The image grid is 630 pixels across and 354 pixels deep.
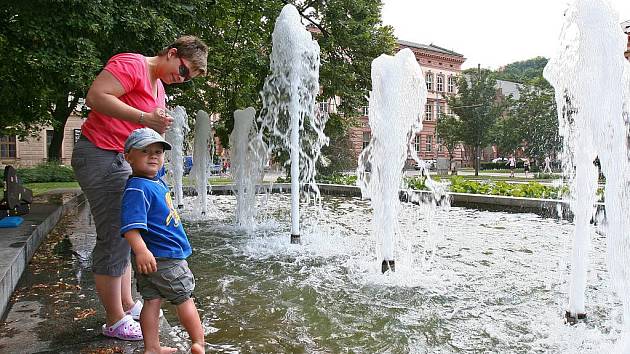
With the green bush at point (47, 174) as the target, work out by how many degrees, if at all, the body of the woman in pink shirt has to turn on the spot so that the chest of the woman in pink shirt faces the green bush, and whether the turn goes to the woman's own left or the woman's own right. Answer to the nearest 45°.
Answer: approximately 90° to the woman's own left

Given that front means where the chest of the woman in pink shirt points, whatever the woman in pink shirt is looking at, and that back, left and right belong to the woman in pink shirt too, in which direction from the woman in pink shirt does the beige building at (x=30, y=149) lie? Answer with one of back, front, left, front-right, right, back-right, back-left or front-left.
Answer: left

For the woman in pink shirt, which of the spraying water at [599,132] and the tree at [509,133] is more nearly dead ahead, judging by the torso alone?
the spraying water

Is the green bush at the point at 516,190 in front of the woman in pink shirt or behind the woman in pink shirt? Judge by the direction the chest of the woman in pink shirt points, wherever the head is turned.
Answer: in front

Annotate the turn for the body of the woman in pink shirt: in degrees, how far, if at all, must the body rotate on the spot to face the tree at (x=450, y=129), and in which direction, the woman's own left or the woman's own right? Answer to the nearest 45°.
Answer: approximately 45° to the woman's own left

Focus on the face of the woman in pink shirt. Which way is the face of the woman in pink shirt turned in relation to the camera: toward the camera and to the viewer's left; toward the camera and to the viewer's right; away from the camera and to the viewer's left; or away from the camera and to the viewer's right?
toward the camera and to the viewer's right

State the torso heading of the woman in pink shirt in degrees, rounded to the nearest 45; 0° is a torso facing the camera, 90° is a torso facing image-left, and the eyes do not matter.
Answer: approximately 270°

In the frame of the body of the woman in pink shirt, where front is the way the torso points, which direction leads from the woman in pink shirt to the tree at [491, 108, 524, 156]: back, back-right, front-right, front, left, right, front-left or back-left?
front-left

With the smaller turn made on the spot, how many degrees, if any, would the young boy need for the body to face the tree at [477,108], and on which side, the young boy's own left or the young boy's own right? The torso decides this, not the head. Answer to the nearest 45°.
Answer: approximately 90° to the young boy's own left

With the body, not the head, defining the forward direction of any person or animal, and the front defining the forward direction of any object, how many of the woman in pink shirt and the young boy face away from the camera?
0

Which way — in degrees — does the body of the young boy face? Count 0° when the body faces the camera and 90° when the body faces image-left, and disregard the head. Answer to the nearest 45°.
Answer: approximately 315°
